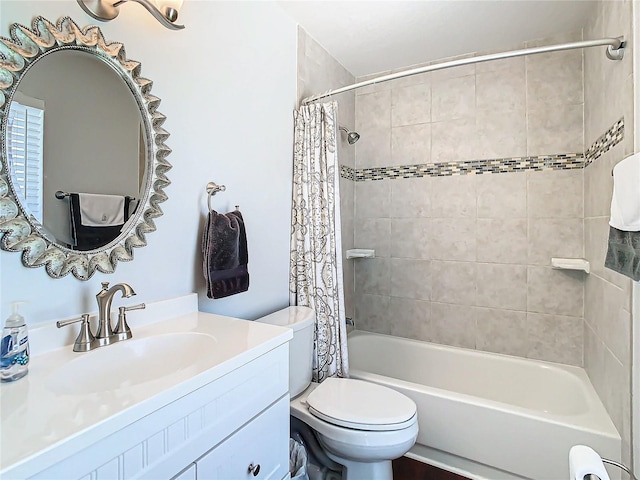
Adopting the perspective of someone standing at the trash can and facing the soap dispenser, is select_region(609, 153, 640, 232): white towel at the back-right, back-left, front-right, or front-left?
back-left

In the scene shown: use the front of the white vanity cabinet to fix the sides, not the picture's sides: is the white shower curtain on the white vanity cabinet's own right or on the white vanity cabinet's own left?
on the white vanity cabinet's own left

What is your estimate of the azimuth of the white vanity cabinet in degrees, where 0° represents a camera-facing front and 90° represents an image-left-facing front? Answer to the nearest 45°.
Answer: approximately 315°

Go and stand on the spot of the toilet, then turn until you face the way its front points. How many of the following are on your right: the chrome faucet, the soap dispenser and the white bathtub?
2

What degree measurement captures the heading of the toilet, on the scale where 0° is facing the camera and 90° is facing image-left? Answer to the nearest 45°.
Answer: approximately 315°

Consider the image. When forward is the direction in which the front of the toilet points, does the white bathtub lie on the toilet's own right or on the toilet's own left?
on the toilet's own left

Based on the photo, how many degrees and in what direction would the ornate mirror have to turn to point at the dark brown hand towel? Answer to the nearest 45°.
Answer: approximately 45° to its left

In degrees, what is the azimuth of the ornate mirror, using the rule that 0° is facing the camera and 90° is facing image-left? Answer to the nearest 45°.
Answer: approximately 315°
